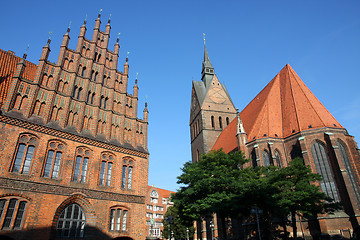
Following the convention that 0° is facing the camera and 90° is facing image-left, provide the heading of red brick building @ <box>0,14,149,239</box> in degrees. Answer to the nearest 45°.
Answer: approximately 315°

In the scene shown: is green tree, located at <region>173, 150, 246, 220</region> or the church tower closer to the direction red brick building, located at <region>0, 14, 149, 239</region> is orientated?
the green tree

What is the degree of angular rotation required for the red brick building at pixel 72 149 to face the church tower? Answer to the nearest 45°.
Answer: approximately 90° to its left

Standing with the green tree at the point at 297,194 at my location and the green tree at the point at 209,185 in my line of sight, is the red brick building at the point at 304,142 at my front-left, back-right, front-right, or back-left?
back-right

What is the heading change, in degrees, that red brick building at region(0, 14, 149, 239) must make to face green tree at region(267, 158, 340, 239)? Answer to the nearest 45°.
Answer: approximately 45° to its left

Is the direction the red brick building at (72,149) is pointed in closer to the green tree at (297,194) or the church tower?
the green tree
